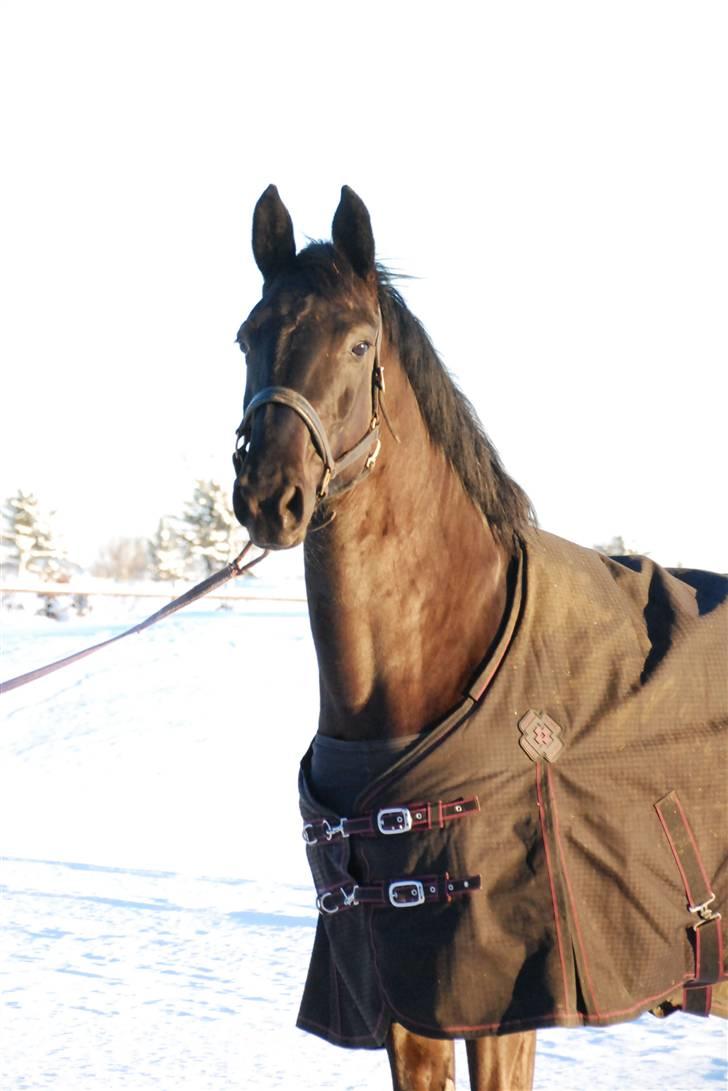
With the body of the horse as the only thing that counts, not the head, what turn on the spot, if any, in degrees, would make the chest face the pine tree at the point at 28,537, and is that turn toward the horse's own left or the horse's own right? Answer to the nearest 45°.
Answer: approximately 135° to the horse's own right

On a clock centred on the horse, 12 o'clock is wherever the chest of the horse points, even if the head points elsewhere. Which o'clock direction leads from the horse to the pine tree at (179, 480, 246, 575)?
The pine tree is roughly at 4 o'clock from the horse.

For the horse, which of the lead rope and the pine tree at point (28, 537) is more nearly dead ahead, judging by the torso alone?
the lead rope

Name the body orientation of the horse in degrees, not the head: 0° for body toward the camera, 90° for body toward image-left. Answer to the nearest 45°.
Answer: approximately 45°
